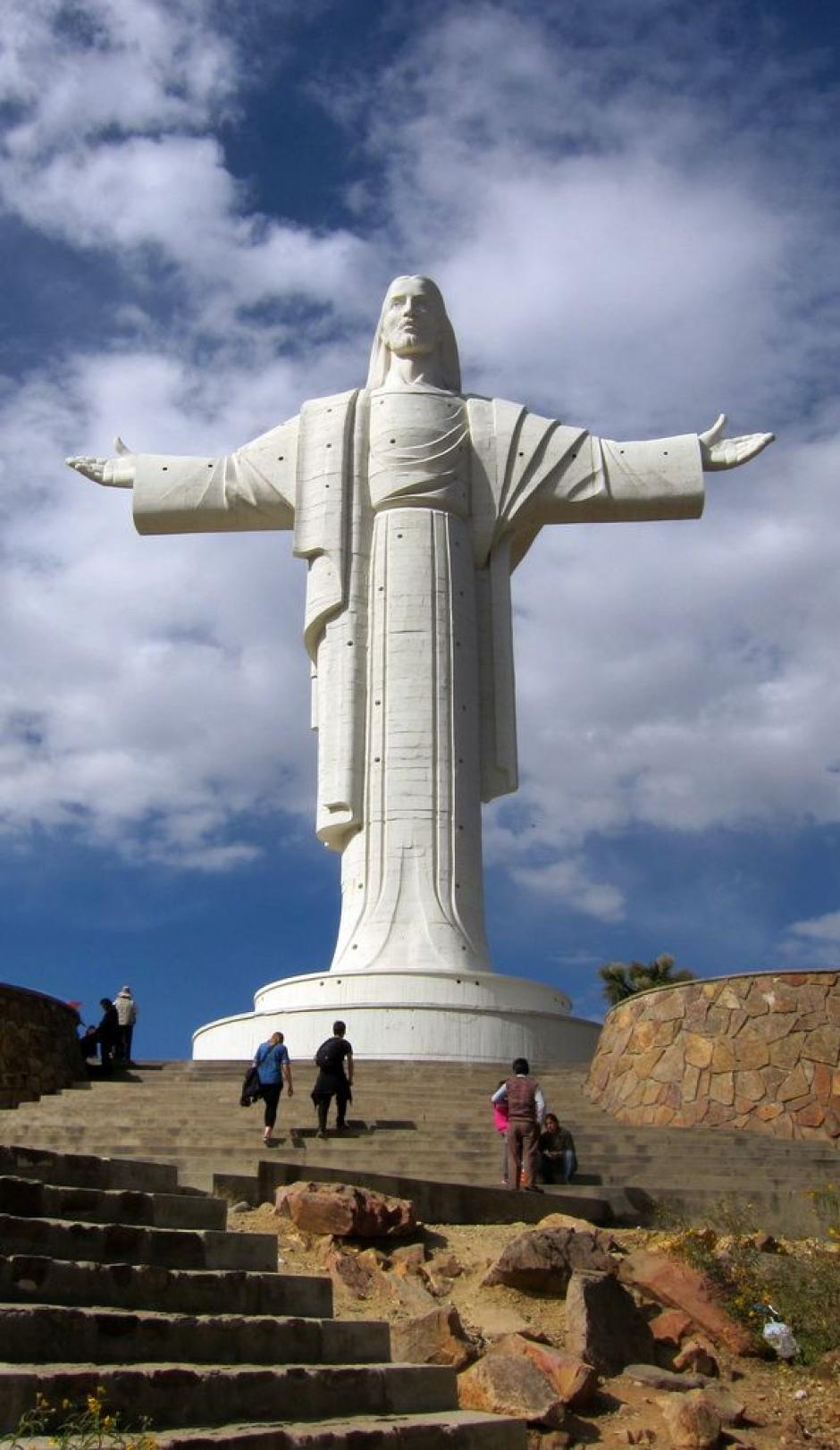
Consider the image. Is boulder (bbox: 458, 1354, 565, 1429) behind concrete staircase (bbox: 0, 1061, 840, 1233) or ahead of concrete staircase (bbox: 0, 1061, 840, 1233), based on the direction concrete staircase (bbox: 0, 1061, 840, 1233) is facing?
ahead

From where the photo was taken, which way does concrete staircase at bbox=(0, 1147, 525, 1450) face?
toward the camera

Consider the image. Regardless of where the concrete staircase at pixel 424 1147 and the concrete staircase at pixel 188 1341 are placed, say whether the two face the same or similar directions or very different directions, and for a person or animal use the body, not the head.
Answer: same or similar directions

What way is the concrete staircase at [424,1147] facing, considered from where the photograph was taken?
facing the viewer

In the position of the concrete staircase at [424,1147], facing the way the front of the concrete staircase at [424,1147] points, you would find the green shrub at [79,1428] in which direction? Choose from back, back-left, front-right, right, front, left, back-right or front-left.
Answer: front

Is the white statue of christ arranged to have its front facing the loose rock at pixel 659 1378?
yes

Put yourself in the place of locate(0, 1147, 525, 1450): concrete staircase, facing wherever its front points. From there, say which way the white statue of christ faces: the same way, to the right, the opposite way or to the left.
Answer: the same way

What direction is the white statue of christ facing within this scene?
toward the camera

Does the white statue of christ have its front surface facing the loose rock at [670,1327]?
yes

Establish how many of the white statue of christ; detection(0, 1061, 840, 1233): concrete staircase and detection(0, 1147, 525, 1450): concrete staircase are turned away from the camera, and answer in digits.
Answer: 0

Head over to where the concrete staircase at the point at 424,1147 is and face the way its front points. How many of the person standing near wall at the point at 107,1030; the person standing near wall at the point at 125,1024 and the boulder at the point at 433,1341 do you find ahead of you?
1

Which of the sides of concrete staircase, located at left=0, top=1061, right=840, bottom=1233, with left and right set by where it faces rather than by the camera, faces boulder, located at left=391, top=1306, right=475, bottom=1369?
front
